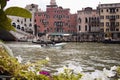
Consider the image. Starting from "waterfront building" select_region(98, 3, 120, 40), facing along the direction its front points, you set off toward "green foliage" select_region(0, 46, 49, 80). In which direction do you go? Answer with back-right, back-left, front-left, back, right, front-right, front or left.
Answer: front
